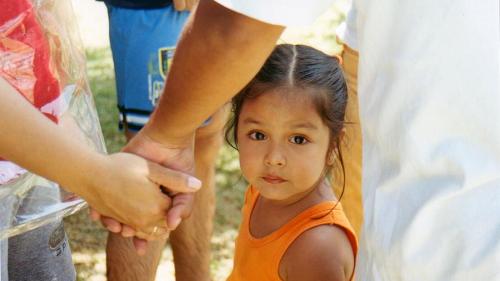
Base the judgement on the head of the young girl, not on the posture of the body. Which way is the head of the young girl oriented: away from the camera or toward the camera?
toward the camera

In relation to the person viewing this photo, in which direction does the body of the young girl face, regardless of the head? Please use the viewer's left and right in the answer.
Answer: facing the viewer and to the left of the viewer

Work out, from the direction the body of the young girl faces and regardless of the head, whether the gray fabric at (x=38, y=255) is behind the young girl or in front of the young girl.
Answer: in front
